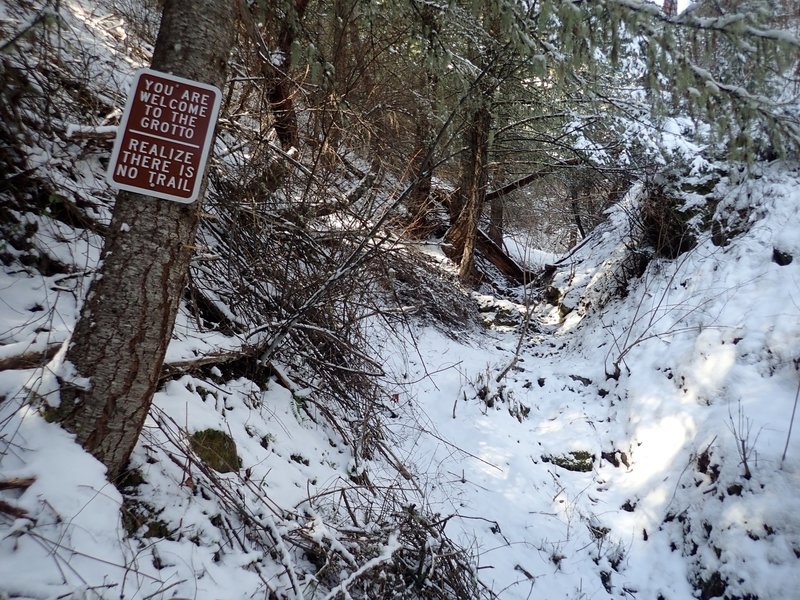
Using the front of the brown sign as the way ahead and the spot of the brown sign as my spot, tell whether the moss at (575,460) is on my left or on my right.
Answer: on my left

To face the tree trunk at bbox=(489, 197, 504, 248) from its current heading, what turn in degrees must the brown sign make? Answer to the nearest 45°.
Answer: approximately 135° to its left

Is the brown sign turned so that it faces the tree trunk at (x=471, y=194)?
no

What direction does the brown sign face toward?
toward the camera

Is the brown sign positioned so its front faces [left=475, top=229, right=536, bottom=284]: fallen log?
no
